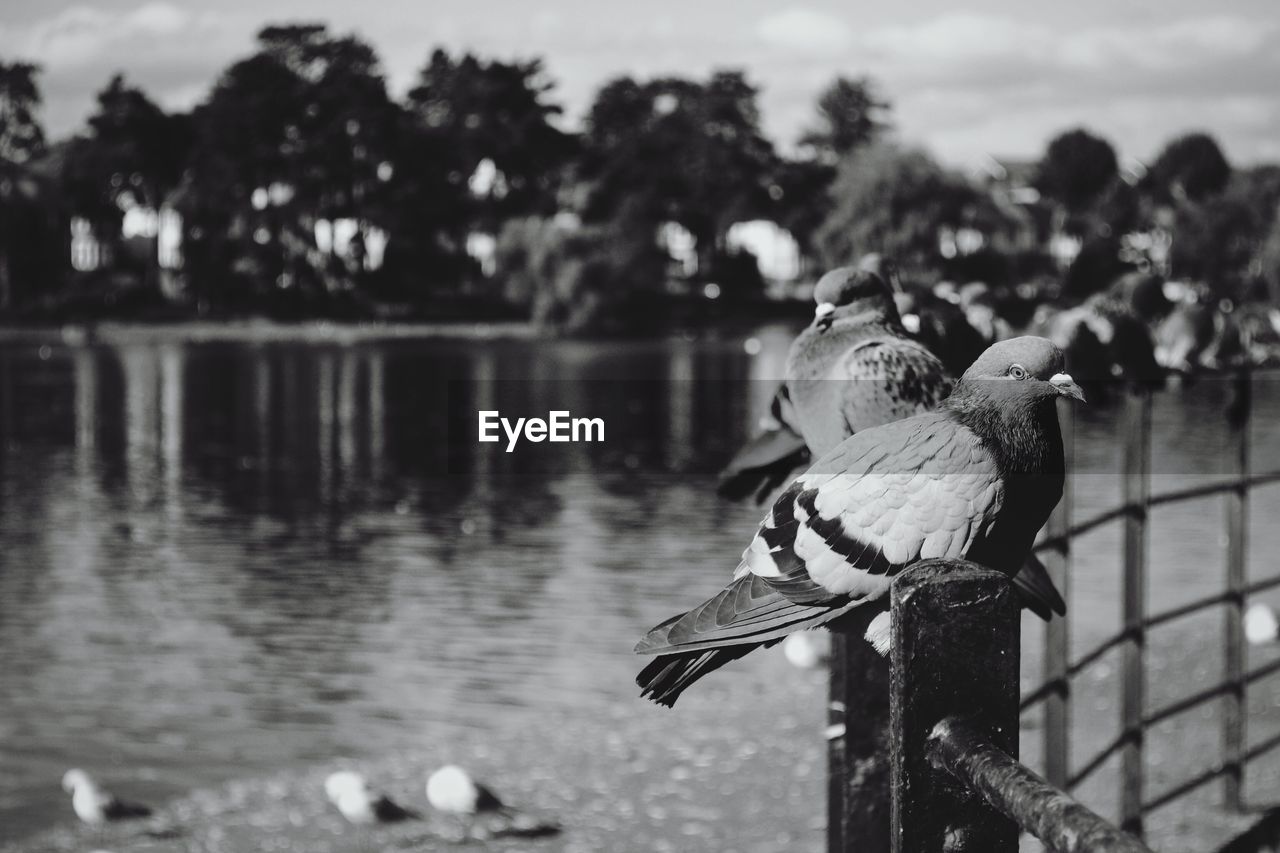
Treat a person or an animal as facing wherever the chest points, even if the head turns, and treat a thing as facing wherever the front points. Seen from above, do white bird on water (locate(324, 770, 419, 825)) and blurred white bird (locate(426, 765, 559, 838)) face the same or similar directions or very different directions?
same or similar directions

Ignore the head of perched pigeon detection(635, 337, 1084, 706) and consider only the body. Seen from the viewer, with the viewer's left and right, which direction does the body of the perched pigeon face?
facing to the right of the viewer

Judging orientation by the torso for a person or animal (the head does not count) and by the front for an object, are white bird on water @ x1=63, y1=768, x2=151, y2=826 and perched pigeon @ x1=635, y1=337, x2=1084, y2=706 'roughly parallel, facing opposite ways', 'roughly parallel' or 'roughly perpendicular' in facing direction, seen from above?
roughly parallel, facing opposite ways

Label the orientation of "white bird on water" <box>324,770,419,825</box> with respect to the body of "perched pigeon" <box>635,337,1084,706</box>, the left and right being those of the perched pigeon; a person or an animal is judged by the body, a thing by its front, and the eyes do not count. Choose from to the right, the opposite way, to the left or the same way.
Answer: the opposite way

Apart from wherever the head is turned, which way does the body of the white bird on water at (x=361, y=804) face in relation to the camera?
to the viewer's left

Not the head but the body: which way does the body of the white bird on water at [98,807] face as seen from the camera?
to the viewer's left

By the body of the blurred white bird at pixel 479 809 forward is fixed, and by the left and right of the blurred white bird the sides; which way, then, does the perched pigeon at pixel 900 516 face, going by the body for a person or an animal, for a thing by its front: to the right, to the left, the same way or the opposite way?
the opposite way

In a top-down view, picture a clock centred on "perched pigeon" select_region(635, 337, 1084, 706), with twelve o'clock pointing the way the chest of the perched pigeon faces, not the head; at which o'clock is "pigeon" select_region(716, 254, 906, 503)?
The pigeon is roughly at 9 o'clock from the perched pigeon.

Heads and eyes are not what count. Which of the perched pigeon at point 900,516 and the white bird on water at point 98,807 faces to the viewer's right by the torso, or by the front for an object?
the perched pigeon

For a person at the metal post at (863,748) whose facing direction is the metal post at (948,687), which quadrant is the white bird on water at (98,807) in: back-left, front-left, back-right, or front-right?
back-right

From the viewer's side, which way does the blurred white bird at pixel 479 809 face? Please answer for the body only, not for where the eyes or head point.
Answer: to the viewer's left
